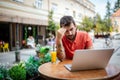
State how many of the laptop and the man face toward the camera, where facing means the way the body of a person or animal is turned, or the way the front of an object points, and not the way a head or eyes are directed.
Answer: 1

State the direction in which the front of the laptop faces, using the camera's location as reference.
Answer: facing away from the viewer and to the left of the viewer

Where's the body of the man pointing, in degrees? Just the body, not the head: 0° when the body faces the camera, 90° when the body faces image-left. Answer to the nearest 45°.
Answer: approximately 0°

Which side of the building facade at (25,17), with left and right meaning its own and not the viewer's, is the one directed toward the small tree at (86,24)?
left

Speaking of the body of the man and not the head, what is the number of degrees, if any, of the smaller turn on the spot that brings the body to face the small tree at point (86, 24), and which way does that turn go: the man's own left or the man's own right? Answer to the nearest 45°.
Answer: approximately 180°

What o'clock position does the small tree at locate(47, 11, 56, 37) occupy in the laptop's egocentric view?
The small tree is roughly at 1 o'clock from the laptop.
